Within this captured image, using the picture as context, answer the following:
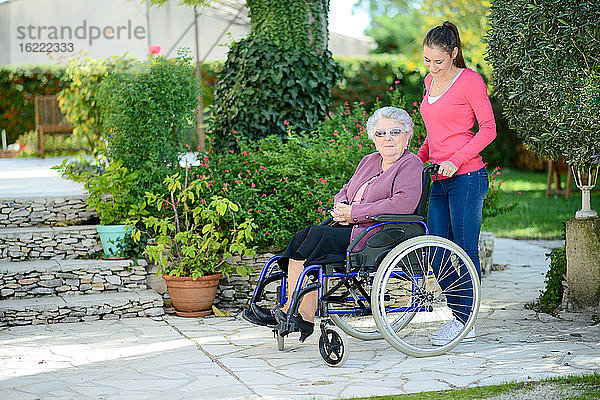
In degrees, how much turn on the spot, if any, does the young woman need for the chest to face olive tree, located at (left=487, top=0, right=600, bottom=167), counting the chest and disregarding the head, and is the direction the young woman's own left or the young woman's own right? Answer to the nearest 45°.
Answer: approximately 180°

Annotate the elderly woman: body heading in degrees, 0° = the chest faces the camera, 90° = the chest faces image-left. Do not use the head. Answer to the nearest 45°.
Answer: approximately 45°

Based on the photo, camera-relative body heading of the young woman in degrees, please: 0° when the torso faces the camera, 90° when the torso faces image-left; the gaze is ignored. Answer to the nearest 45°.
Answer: approximately 45°

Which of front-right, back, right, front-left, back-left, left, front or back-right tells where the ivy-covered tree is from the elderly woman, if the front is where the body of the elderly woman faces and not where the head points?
back-right

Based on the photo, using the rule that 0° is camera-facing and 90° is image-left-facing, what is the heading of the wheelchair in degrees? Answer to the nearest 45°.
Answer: approximately 45°

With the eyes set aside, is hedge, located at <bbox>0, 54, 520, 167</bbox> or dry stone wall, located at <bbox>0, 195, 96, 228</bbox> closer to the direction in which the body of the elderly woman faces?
the dry stone wall

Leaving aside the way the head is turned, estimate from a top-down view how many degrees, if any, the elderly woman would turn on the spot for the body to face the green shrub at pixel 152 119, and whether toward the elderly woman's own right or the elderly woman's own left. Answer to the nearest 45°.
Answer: approximately 90° to the elderly woman's own right

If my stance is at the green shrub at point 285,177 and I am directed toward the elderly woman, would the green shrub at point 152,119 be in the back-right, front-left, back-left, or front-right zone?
back-right

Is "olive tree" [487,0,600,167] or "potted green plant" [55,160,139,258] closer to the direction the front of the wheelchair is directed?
the potted green plant

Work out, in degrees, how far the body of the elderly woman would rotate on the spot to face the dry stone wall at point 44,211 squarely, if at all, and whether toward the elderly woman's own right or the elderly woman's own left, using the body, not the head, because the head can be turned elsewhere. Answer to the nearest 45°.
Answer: approximately 90° to the elderly woman's own right
